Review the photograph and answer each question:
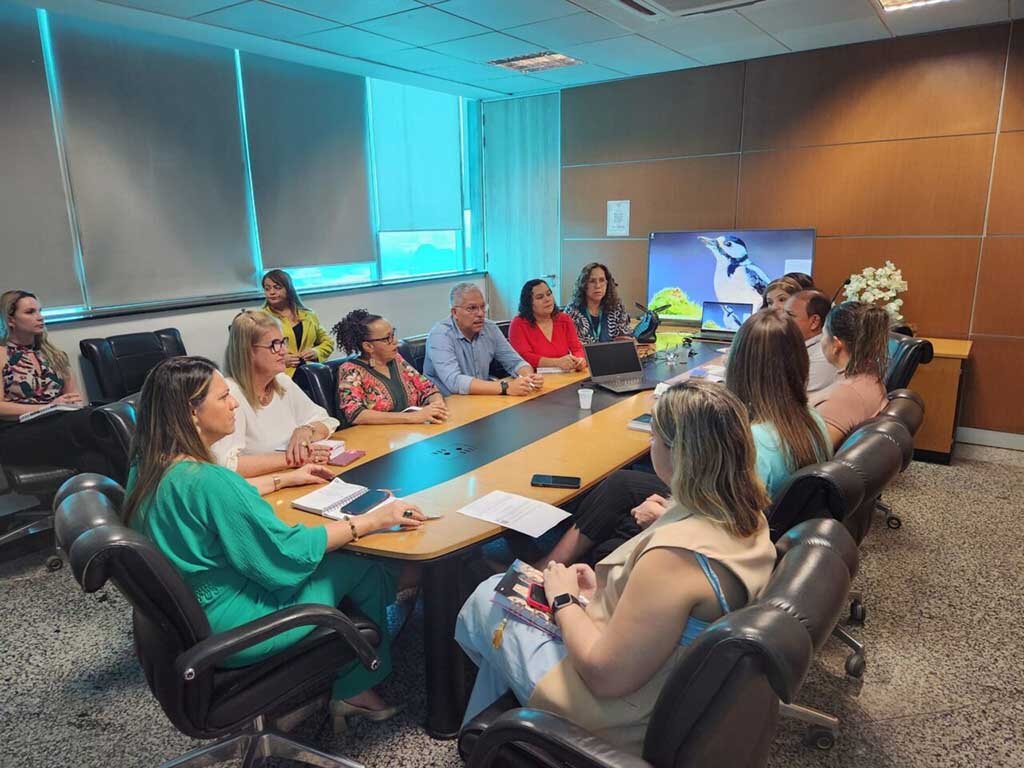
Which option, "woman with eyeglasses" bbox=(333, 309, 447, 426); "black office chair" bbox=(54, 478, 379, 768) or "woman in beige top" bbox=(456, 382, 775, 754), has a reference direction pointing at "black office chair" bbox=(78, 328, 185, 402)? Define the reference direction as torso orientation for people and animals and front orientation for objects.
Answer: the woman in beige top

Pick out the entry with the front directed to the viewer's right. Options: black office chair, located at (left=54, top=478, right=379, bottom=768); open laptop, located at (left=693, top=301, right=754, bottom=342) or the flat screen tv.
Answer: the black office chair

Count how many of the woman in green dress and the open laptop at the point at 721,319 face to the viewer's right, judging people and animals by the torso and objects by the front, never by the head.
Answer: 1

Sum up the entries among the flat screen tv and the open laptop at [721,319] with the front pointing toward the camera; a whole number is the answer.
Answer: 2

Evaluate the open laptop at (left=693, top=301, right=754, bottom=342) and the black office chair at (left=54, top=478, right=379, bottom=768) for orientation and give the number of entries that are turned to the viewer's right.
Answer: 1

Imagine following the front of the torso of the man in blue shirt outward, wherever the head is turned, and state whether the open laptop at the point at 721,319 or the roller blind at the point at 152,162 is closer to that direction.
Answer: the open laptop

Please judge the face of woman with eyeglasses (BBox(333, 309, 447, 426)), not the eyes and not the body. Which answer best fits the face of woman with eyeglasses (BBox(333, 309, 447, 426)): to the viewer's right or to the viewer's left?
to the viewer's right

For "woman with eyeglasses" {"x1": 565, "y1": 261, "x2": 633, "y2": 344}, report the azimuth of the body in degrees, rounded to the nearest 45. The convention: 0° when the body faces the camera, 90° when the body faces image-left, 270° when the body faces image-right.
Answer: approximately 0°

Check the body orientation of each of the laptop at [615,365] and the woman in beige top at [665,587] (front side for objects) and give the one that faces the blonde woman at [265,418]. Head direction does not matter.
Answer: the woman in beige top

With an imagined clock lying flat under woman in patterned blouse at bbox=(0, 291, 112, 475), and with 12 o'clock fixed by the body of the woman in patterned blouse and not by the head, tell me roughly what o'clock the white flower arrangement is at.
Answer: The white flower arrangement is roughly at 11 o'clock from the woman in patterned blouse.

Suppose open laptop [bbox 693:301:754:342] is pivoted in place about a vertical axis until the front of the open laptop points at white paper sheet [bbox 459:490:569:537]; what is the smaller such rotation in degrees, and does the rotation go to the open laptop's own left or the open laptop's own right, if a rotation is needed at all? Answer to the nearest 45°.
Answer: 0° — it already faces it

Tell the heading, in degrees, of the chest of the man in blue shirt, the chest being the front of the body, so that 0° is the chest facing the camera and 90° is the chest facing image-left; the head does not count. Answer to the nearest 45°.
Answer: approximately 315°

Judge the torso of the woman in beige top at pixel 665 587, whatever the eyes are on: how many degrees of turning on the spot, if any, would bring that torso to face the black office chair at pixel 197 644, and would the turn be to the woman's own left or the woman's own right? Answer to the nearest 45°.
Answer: approximately 45° to the woman's own left
